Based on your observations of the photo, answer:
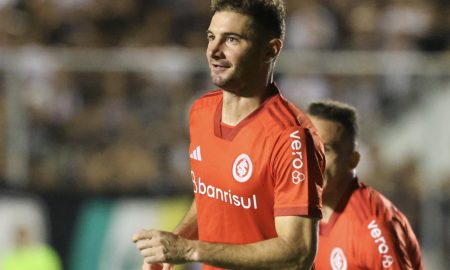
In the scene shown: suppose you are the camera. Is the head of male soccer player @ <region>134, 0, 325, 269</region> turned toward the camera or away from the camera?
toward the camera

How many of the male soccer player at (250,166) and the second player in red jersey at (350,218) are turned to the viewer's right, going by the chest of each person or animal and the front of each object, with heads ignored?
0

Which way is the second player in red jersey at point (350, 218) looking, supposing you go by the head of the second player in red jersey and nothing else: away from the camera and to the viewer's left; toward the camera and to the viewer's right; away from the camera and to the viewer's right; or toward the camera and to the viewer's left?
toward the camera and to the viewer's left

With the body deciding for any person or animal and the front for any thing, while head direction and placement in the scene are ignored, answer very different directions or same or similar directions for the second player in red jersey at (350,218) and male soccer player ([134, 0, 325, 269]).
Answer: same or similar directions

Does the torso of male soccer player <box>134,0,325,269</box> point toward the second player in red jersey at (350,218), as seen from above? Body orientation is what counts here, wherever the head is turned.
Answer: no

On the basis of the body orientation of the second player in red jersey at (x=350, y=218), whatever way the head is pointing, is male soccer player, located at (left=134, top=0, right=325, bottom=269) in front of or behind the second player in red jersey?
in front

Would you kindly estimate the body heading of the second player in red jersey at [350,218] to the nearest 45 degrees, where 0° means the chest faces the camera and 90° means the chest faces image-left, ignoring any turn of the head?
approximately 45°

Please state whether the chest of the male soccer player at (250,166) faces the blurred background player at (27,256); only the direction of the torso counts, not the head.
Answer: no

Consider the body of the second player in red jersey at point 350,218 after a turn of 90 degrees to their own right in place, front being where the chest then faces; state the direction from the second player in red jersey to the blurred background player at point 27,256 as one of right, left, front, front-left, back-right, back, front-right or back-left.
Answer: front
